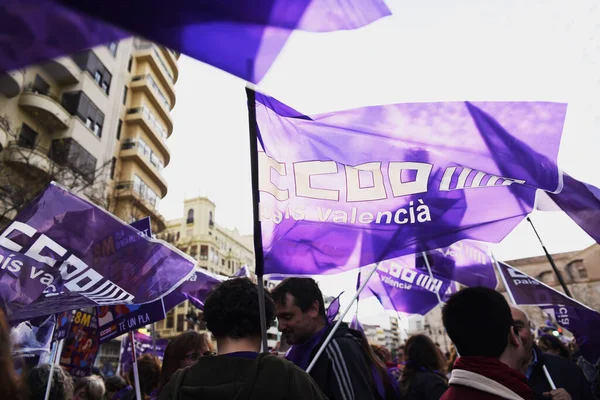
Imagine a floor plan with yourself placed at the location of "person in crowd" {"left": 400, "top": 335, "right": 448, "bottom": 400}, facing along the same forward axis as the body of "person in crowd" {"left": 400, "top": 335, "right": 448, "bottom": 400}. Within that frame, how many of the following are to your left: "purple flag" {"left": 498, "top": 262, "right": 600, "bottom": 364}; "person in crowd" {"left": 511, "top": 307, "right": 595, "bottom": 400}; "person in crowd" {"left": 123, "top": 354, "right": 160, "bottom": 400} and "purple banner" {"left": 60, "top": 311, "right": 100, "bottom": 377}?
2

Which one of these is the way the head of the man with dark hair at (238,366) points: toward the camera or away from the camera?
away from the camera

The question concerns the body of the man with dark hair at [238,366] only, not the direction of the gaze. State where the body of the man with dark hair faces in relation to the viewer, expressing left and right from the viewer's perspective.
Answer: facing away from the viewer

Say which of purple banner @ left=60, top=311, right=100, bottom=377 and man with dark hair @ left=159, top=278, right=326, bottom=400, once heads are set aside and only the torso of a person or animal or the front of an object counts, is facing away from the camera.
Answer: the man with dark hair

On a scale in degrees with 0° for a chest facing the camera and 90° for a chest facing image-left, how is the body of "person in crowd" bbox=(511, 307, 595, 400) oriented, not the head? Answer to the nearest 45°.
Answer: approximately 45°

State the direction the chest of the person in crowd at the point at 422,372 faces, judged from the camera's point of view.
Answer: away from the camera

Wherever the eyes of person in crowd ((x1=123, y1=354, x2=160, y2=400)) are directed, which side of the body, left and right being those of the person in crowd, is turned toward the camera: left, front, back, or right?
back
